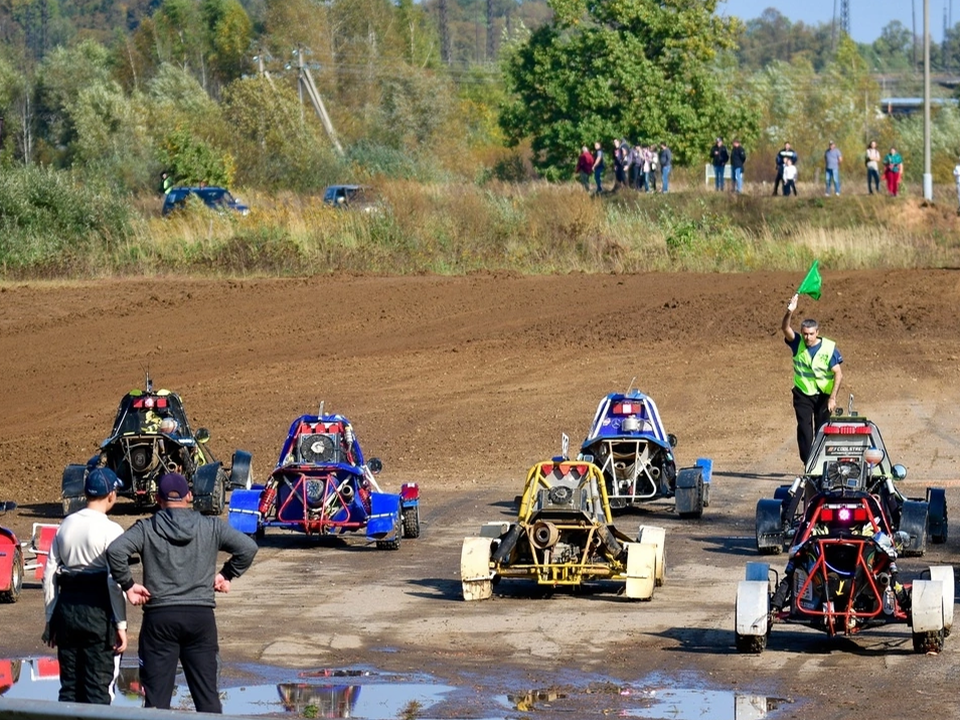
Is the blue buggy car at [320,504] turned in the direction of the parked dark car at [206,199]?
yes

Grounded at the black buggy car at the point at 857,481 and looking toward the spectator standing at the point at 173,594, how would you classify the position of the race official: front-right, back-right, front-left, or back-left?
back-right

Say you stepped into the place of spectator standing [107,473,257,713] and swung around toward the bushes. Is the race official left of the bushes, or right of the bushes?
right

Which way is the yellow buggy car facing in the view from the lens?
facing away from the viewer

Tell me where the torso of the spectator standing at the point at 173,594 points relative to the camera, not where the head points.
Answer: away from the camera

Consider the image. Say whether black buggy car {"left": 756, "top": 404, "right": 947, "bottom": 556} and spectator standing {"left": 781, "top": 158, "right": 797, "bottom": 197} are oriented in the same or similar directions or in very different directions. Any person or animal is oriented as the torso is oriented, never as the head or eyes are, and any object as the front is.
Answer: very different directions

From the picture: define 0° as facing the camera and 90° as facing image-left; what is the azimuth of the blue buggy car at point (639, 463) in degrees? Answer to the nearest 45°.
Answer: approximately 180°

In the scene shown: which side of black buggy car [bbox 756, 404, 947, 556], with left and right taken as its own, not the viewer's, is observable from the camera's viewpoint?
back

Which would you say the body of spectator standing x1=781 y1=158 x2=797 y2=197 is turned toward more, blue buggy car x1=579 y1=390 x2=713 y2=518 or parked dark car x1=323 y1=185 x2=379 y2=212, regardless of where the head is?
the blue buggy car

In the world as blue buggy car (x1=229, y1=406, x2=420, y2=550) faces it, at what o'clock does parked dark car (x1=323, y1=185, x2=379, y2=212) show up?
The parked dark car is roughly at 12 o'clock from the blue buggy car.

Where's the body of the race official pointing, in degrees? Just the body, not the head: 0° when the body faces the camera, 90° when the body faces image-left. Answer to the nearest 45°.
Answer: approximately 0°

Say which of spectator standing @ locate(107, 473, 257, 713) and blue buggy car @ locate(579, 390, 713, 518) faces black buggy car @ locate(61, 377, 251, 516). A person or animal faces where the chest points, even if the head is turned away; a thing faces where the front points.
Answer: the spectator standing

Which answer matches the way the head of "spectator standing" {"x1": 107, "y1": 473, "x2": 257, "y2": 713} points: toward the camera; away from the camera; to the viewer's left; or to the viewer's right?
away from the camera
